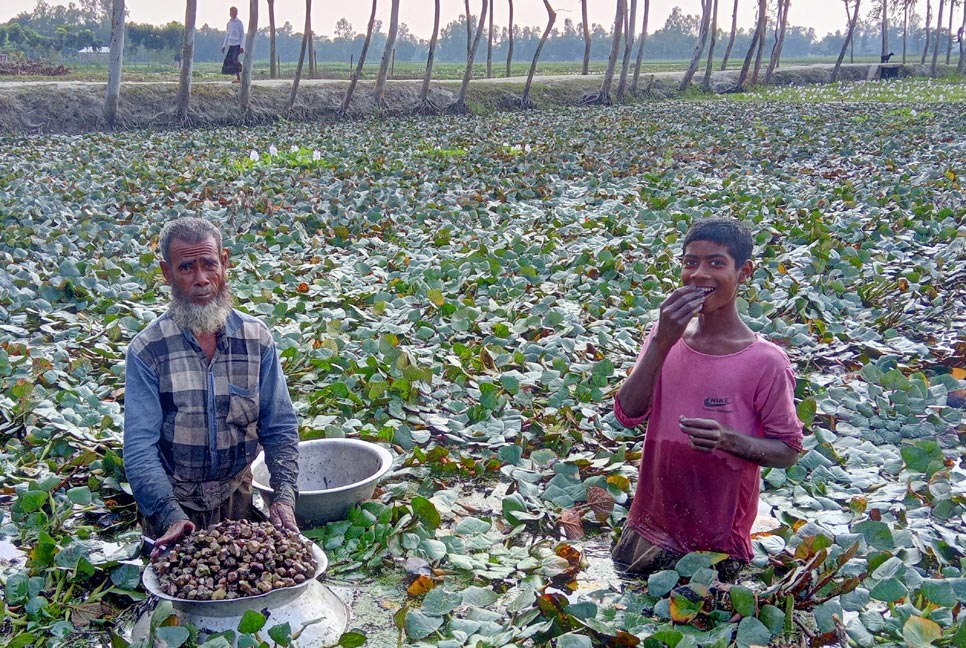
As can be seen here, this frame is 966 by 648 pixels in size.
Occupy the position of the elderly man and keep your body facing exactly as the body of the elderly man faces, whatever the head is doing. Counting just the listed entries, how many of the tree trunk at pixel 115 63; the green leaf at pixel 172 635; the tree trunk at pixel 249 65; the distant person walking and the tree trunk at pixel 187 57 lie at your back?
4

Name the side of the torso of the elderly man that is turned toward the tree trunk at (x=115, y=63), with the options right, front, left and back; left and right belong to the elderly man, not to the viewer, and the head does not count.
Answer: back

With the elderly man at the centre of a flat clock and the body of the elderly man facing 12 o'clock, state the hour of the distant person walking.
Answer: The distant person walking is roughly at 6 o'clock from the elderly man.

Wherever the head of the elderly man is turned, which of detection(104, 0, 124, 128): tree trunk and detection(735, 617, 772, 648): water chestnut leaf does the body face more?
the water chestnut leaf

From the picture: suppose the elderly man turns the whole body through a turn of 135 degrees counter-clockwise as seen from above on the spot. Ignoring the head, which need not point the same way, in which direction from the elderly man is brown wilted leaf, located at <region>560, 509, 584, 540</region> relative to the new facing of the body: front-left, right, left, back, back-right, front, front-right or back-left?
front-right

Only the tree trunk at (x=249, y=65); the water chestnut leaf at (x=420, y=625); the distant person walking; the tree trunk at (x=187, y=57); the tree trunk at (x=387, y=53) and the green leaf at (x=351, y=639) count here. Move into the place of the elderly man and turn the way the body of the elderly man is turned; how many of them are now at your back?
4

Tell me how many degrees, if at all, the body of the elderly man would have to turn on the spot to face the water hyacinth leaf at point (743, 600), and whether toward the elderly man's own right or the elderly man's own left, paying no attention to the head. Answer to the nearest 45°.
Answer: approximately 45° to the elderly man's own left

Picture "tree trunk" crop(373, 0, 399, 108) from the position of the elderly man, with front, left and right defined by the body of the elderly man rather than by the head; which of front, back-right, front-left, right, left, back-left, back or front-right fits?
back

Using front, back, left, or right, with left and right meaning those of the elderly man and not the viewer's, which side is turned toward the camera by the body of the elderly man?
front

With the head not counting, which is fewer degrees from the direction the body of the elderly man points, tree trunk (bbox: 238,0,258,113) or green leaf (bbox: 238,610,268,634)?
the green leaf

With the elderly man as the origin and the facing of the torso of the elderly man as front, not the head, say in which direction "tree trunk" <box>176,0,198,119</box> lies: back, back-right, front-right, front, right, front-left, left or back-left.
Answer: back

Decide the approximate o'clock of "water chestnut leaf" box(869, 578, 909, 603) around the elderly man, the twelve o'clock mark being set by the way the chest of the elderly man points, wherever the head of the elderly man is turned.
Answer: The water chestnut leaf is roughly at 10 o'clock from the elderly man.

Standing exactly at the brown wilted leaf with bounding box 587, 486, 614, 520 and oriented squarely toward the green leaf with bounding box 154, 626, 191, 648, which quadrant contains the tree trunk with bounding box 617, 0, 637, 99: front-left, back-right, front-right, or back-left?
back-right

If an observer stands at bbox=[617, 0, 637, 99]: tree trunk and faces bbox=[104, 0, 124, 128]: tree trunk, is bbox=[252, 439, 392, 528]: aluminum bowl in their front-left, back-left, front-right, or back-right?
front-left

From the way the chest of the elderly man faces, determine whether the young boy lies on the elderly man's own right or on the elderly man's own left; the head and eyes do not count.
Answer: on the elderly man's own left

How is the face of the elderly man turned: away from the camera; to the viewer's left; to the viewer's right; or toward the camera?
toward the camera

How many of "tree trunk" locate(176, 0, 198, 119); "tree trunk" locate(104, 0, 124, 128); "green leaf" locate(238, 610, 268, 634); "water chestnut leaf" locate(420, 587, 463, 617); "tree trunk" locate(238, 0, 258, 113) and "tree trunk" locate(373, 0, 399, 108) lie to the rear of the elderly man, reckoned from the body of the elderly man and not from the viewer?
4

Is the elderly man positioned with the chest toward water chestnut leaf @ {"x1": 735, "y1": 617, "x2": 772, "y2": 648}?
no
